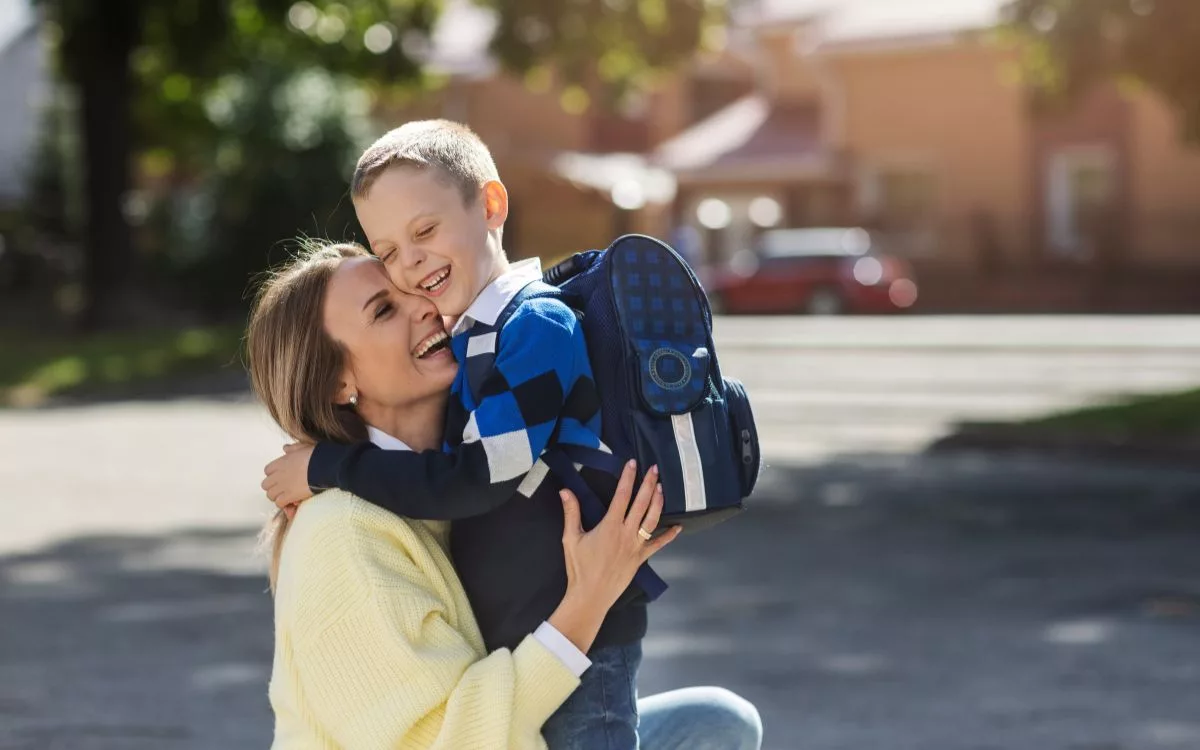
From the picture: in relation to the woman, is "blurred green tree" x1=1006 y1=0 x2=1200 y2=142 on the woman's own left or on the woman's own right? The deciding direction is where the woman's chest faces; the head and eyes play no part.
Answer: on the woman's own left

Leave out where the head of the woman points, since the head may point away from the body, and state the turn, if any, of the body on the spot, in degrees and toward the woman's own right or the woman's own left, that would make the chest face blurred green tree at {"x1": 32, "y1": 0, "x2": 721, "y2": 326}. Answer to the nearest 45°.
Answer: approximately 90° to the woman's own left

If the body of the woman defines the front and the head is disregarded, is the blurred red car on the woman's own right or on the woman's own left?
on the woman's own left

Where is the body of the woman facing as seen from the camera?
to the viewer's right

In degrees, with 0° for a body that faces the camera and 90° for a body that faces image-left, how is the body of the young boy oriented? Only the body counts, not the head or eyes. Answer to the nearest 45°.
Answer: approximately 90°

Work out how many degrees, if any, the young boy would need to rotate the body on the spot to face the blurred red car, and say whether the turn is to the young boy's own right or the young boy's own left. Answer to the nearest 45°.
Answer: approximately 90° to the young boy's own right

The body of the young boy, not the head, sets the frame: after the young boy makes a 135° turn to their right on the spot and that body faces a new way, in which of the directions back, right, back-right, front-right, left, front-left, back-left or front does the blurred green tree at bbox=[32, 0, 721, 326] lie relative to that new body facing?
front-left

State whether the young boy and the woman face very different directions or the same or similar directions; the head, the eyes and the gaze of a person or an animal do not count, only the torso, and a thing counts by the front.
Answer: very different directions
